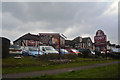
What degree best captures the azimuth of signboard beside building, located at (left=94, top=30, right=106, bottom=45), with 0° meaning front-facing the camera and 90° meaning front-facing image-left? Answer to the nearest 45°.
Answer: approximately 0°
